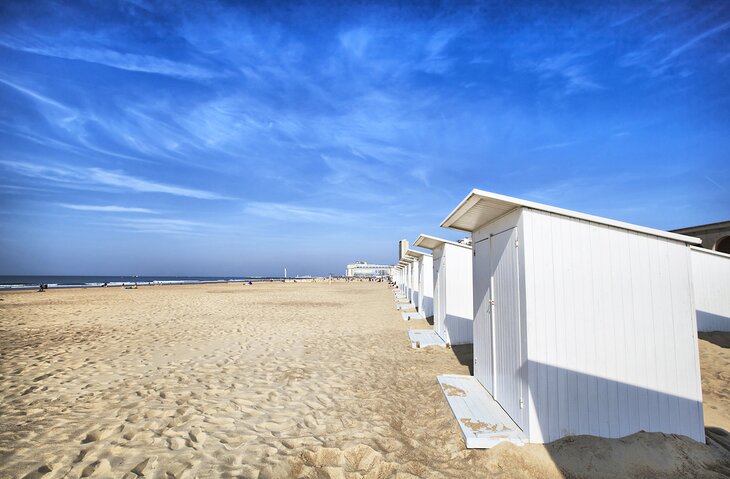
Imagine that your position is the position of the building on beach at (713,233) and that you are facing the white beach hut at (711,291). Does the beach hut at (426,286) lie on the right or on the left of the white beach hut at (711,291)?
right

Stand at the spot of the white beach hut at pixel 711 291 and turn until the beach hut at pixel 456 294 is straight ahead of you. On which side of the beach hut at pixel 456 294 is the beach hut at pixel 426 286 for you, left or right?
right

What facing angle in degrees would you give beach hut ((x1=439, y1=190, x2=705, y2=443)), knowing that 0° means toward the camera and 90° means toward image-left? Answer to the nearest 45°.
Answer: approximately 45°

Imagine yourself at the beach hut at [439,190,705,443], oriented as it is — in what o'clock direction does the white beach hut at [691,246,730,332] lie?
The white beach hut is roughly at 5 o'clock from the beach hut.

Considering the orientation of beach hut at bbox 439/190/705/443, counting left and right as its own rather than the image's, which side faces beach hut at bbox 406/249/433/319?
right

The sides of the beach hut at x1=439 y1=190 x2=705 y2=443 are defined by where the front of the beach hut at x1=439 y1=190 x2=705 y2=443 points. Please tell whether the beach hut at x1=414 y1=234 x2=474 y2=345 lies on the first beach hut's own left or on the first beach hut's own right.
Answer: on the first beach hut's own right

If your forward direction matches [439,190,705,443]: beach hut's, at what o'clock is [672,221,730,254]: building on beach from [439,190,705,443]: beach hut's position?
The building on beach is roughly at 5 o'clock from the beach hut.
